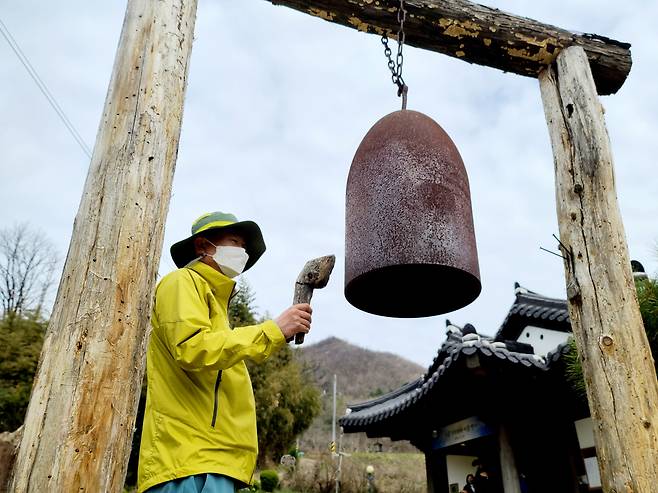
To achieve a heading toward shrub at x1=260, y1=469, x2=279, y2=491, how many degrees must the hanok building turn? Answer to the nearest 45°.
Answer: approximately 90° to its right

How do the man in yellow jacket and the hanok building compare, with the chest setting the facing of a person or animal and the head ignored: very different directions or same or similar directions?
very different directions

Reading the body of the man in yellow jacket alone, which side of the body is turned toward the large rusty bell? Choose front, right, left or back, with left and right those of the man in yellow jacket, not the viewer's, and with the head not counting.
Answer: front

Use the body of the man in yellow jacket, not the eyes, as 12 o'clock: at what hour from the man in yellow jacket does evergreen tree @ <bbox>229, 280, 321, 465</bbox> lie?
The evergreen tree is roughly at 9 o'clock from the man in yellow jacket.

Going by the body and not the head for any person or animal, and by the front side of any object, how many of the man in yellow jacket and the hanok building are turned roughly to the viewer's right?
1

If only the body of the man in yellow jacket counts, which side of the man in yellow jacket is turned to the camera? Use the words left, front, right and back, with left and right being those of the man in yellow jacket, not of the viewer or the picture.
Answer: right
